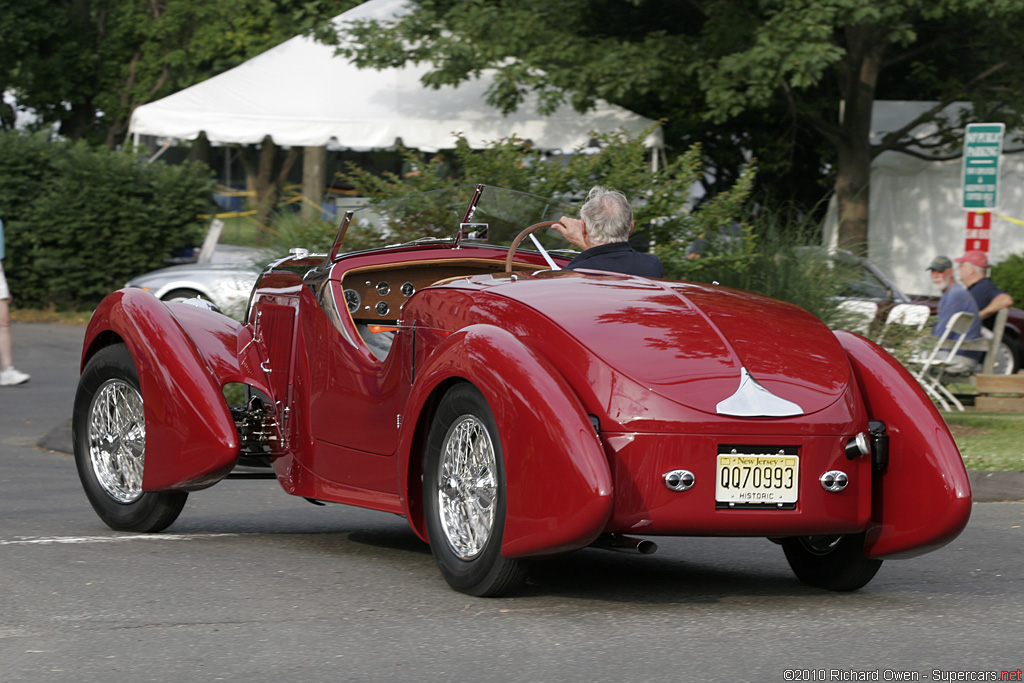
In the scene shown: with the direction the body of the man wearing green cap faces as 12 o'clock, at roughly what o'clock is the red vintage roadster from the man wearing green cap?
The red vintage roadster is roughly at 11 o'clock from the man wearing green cap.

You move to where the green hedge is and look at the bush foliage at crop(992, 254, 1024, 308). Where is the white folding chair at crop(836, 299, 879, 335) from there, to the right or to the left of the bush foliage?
right

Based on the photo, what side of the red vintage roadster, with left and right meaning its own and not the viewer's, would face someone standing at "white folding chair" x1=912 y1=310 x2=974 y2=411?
right

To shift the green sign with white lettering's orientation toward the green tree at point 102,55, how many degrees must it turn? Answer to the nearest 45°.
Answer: approximately 135° to its right

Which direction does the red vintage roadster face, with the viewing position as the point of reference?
facing away from the viewer and to the left of the viewer

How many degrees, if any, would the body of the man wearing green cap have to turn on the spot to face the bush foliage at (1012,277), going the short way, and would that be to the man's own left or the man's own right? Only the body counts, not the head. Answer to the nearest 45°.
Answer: approximately 135° to the man's own right

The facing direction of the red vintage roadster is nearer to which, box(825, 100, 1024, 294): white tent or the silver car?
the silver car
